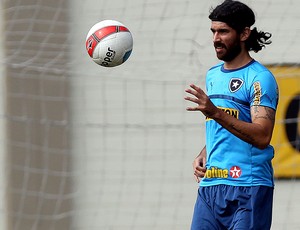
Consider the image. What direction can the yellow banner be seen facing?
toward the camera

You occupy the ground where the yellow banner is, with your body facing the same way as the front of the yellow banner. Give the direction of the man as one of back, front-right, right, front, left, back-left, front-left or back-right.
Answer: front

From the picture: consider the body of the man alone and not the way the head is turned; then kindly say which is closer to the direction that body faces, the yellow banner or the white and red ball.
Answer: the white and red ball

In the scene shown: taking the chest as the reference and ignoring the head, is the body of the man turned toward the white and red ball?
no

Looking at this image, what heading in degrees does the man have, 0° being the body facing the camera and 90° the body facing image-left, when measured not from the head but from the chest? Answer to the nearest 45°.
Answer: approximately 45°

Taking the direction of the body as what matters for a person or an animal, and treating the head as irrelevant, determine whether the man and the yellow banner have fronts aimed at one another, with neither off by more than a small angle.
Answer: no

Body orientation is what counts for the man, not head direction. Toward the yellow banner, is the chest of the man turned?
no

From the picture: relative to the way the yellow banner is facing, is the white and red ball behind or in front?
in front

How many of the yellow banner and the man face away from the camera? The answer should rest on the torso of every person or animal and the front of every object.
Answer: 0
